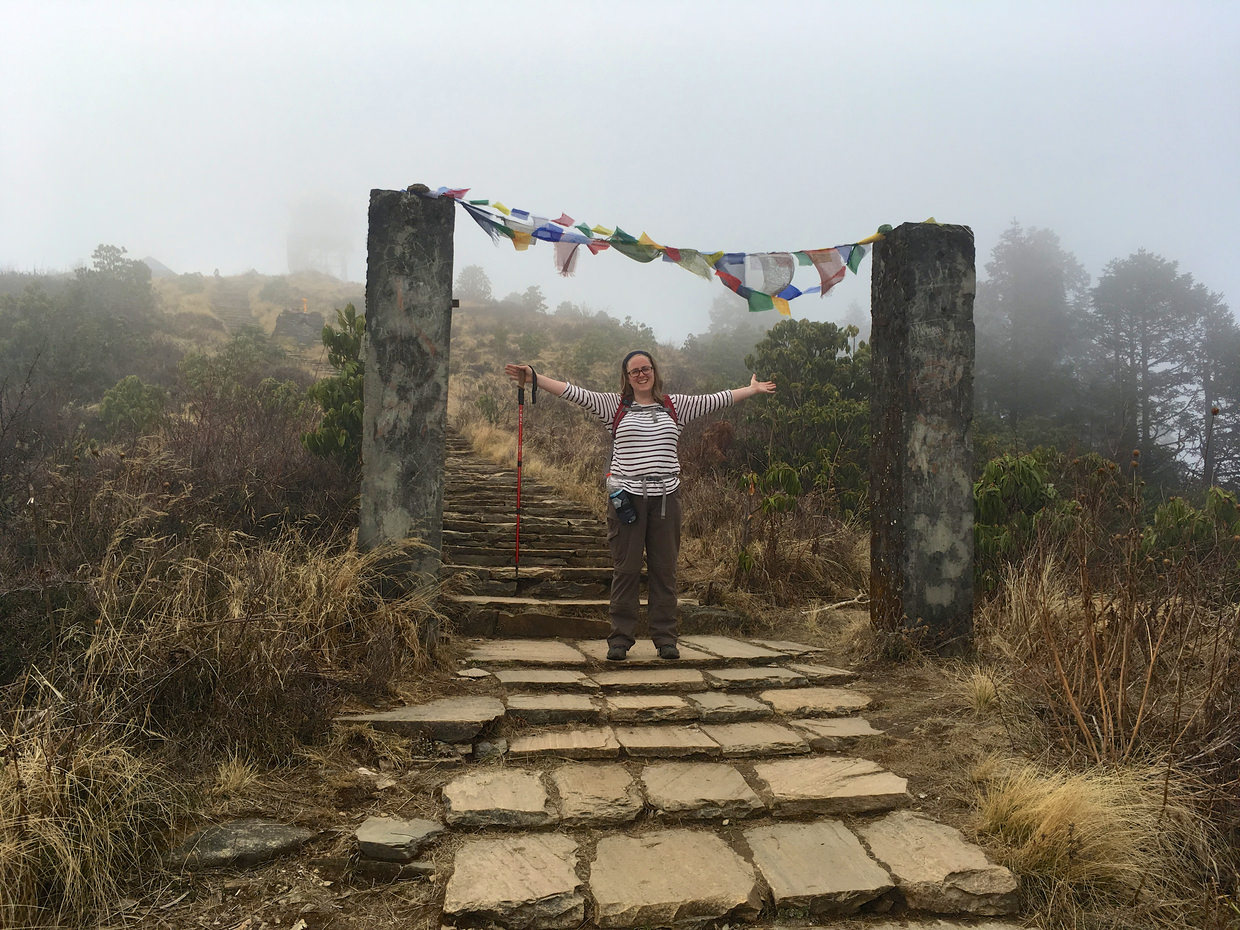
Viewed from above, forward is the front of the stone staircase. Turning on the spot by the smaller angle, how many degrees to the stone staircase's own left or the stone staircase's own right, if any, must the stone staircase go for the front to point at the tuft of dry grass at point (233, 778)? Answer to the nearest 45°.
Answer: approximately 90° to the stone staircase's own right

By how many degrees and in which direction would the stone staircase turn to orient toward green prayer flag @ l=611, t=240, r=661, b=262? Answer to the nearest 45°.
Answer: approximately 180°

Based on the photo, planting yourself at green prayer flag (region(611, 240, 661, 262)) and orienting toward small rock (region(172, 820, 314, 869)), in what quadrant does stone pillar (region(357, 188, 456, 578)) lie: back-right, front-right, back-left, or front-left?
front-right

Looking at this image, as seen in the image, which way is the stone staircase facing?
toward the camera

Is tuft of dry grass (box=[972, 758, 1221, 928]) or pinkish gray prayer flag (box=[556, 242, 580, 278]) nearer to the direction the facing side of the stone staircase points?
the tuft of dry grass

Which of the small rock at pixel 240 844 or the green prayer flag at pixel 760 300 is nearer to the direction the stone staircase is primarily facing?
the small rock

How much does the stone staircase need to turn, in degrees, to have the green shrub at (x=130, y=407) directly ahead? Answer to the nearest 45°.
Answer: approximately 135° to its right

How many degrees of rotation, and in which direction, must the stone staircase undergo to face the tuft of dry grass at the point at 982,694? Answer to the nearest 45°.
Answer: approximately 135° to its left

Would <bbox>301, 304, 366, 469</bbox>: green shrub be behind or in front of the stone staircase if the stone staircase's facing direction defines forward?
behind
